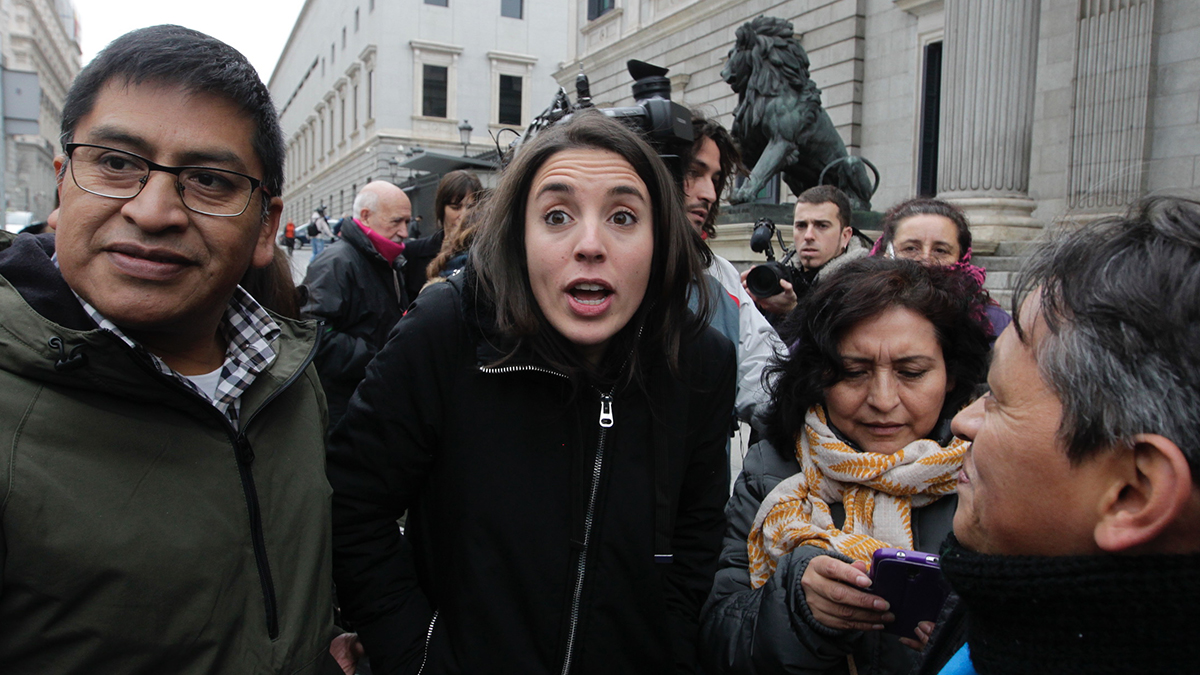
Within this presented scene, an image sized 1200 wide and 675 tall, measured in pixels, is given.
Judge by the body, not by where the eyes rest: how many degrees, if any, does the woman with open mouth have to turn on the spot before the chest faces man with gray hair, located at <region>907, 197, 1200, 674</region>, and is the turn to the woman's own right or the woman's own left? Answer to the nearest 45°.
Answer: approximately 45° to the woman's own left

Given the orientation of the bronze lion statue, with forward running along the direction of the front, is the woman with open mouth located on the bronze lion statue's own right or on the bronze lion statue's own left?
on the bronze lion statue's own left

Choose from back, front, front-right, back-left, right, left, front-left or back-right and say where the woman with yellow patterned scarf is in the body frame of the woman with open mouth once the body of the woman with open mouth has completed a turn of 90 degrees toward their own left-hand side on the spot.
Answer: front

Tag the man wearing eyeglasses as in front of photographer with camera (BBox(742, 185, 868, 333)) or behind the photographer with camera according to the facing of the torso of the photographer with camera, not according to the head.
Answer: in front

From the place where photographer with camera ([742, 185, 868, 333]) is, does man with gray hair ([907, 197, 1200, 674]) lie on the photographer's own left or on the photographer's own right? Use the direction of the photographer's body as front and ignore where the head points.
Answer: on the photographer's own left

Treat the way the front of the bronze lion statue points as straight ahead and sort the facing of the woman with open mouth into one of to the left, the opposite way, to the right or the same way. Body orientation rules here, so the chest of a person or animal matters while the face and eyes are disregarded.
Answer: to the left

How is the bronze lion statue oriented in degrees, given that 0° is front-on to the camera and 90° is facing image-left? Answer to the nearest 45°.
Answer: approximately 90°

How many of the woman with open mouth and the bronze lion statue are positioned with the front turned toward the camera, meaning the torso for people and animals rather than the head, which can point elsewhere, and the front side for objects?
1

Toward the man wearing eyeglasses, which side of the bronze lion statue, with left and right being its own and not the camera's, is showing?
left

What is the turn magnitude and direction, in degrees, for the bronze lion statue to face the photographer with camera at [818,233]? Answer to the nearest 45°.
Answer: approximately 90° to its left

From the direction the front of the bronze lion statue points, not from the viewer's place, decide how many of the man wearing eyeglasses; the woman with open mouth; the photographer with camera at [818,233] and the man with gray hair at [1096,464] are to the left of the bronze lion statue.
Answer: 4

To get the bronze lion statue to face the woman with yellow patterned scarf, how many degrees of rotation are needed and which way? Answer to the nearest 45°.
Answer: approximately 90° to its left
